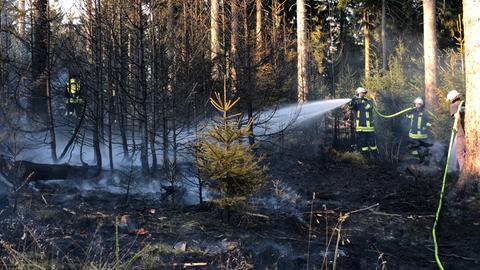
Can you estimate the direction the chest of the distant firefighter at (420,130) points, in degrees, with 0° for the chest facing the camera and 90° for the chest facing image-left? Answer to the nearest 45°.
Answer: approximately 45°

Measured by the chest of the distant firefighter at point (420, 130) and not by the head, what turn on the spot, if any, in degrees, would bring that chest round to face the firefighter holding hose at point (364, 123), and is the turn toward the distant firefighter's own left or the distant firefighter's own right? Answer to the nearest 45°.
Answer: approximately 45° to the distant firefighter's own right
